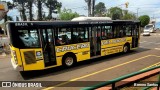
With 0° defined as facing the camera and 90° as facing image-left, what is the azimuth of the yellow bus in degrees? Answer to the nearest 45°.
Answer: approximately 225°
